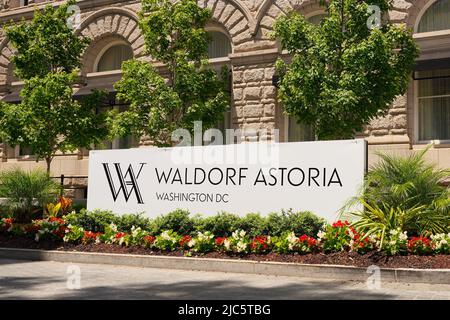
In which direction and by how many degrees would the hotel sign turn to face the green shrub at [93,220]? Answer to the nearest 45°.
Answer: approximately 90° to its right

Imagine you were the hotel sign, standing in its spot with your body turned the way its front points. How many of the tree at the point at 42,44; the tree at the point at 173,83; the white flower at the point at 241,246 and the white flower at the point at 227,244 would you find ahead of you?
2

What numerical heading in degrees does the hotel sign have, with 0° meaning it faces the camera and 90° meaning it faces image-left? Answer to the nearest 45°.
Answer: approximately 0°

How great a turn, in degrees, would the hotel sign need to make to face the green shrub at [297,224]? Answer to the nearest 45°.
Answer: approximately 45° to its left

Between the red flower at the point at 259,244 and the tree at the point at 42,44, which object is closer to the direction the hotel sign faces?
the red flower

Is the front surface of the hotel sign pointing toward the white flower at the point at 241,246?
yes

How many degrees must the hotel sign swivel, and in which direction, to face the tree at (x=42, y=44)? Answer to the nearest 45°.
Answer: approximately 135° to its right

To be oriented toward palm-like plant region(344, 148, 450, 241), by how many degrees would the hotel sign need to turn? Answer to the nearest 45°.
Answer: approximately 45° to its left

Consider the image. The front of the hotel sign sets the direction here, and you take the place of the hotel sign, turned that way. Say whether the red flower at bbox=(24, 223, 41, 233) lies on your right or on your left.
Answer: on your right

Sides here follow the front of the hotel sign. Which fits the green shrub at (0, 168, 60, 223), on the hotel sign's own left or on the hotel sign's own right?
on the hotel sign's own right

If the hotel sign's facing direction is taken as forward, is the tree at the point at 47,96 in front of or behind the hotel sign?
behind

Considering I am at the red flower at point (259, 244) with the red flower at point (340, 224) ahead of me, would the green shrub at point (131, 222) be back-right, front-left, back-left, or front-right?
back-left
